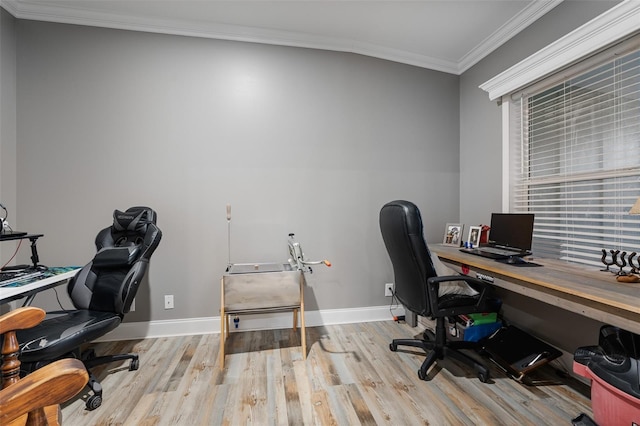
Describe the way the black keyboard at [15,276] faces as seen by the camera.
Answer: facing the viewer and to the right of the viewer

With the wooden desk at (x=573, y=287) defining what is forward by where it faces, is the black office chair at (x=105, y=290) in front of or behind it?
in front

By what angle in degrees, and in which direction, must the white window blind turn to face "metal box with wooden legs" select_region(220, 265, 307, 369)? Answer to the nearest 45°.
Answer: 0° — it already faces it

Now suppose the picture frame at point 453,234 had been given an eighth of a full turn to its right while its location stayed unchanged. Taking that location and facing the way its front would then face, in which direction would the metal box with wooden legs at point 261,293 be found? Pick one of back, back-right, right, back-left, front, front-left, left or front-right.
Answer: front

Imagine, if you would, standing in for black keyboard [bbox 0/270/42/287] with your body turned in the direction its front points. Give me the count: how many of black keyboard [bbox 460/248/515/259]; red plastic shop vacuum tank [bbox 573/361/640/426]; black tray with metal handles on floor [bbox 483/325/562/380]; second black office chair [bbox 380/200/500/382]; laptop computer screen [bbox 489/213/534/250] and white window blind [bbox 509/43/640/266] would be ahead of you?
6

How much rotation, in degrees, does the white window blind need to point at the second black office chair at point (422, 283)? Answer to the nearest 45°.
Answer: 0° — it already faces it

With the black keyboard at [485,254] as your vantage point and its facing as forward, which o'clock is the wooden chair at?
The wooden chair is roughly at 11 o'clock from the black keyboard.

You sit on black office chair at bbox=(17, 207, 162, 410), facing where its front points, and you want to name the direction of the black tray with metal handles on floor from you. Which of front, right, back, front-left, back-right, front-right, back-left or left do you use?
left
